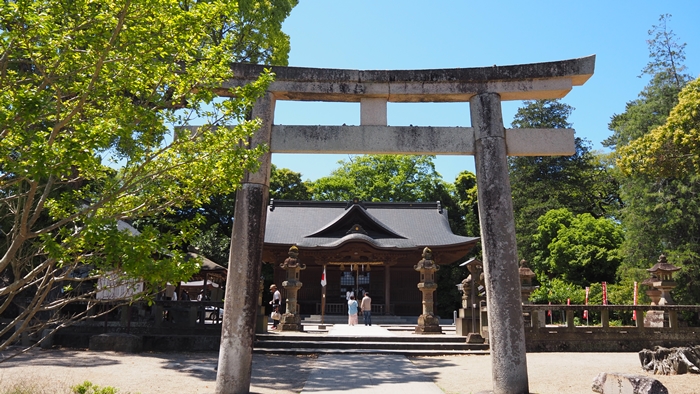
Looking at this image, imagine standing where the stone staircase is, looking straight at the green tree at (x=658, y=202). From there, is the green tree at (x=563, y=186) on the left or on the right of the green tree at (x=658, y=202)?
left

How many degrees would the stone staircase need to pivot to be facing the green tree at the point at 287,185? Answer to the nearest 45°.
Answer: approximately 135° to its right

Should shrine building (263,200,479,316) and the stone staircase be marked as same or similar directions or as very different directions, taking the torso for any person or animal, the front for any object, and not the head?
same or similar directions

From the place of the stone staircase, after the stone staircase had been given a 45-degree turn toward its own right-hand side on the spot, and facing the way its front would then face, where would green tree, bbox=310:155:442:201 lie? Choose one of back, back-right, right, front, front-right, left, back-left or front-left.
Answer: back-right

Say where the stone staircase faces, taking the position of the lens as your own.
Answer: facing the viewer

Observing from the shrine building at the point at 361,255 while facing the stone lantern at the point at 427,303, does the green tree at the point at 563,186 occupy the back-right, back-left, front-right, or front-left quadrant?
back-left

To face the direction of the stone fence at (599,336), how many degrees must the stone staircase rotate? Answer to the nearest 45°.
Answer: approximately 45° to its left

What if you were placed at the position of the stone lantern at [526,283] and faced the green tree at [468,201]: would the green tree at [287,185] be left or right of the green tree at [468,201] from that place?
left

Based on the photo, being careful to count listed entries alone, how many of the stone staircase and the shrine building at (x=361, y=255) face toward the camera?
2

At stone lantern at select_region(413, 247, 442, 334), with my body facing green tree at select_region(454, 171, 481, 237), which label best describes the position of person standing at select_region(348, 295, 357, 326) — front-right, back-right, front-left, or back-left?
front-left

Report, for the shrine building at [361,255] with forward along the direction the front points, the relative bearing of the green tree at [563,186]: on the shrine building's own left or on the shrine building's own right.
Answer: on the shrine building's own left
